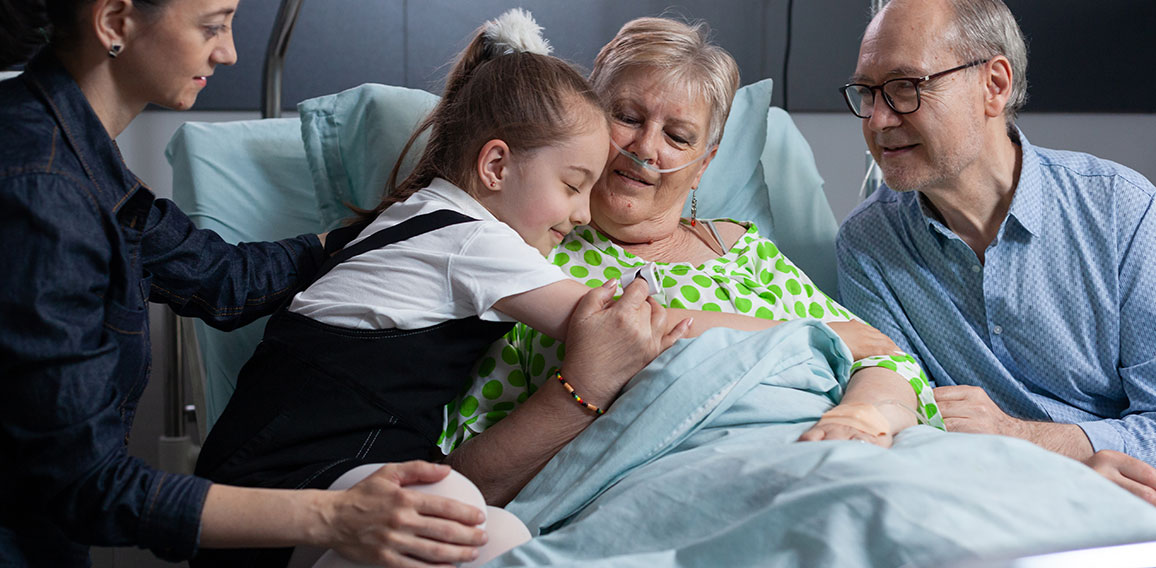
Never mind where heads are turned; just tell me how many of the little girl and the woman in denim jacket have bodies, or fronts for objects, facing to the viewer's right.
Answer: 2

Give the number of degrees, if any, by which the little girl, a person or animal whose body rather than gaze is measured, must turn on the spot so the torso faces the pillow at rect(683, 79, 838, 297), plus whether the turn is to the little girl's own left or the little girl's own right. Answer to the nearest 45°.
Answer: approximately 45° to the little girl's own left

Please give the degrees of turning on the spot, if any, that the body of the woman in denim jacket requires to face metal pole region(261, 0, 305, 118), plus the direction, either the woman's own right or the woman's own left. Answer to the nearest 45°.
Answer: approximately 90° to the woman's own left

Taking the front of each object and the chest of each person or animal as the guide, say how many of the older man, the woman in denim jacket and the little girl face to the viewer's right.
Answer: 2

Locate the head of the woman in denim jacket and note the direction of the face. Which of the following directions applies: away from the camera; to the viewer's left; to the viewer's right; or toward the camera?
to the viewer's right

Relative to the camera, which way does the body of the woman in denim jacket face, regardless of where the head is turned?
to the viewer's right

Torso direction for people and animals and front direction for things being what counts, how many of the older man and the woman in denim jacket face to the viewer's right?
1

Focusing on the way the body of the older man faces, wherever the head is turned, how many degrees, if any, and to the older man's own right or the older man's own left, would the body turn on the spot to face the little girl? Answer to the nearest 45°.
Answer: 0° — they already face them

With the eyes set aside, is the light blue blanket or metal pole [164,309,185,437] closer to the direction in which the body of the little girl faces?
the light blue blanket

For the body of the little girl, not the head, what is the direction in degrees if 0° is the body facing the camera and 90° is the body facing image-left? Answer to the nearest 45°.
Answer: approximately 270°

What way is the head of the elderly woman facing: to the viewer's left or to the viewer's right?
to the viewer's left
